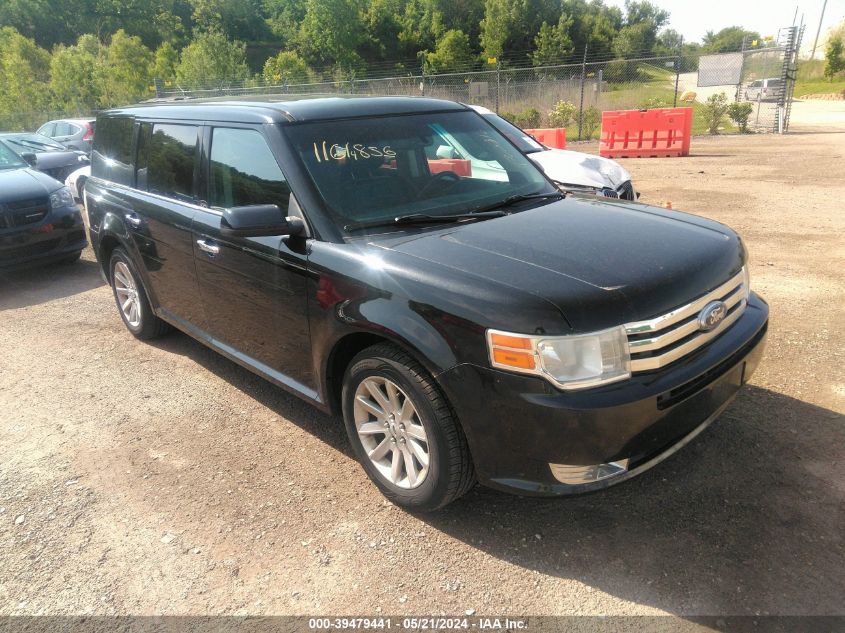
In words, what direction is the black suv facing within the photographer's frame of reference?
facing the viewer and to the right of the viewer

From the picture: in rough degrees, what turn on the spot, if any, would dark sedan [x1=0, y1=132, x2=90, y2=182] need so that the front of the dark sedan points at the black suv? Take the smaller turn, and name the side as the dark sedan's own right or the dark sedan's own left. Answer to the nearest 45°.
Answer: approximately 45° to the dark sedan's own right

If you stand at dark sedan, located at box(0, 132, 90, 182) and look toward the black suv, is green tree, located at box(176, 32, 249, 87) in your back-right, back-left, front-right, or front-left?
back-left

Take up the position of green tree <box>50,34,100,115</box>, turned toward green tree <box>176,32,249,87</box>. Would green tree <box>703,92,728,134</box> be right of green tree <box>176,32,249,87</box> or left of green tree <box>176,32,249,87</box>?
right

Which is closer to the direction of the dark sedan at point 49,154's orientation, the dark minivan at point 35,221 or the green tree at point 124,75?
the dark minivan

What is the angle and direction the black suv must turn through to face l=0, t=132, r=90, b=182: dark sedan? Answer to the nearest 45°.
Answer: approximately 180°

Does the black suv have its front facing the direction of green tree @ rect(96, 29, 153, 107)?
no

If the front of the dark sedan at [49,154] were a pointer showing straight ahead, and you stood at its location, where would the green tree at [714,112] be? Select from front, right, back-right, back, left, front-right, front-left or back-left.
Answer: front-left

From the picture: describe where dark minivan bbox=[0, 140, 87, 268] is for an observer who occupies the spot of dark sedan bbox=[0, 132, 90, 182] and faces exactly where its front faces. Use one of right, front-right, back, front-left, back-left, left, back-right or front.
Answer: front-right

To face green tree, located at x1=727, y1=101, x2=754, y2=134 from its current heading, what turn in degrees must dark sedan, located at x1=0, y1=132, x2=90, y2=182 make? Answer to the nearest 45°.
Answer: approximately 45° to its left

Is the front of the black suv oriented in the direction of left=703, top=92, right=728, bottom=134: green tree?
no

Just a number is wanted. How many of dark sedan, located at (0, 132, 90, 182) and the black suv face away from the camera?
0

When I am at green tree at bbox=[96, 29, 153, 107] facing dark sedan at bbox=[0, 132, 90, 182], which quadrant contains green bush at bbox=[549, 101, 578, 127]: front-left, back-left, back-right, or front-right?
front-left

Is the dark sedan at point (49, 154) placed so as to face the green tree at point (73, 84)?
no

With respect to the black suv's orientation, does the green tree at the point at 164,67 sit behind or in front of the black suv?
behind

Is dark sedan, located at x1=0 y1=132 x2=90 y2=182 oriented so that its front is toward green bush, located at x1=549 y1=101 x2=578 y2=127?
no
